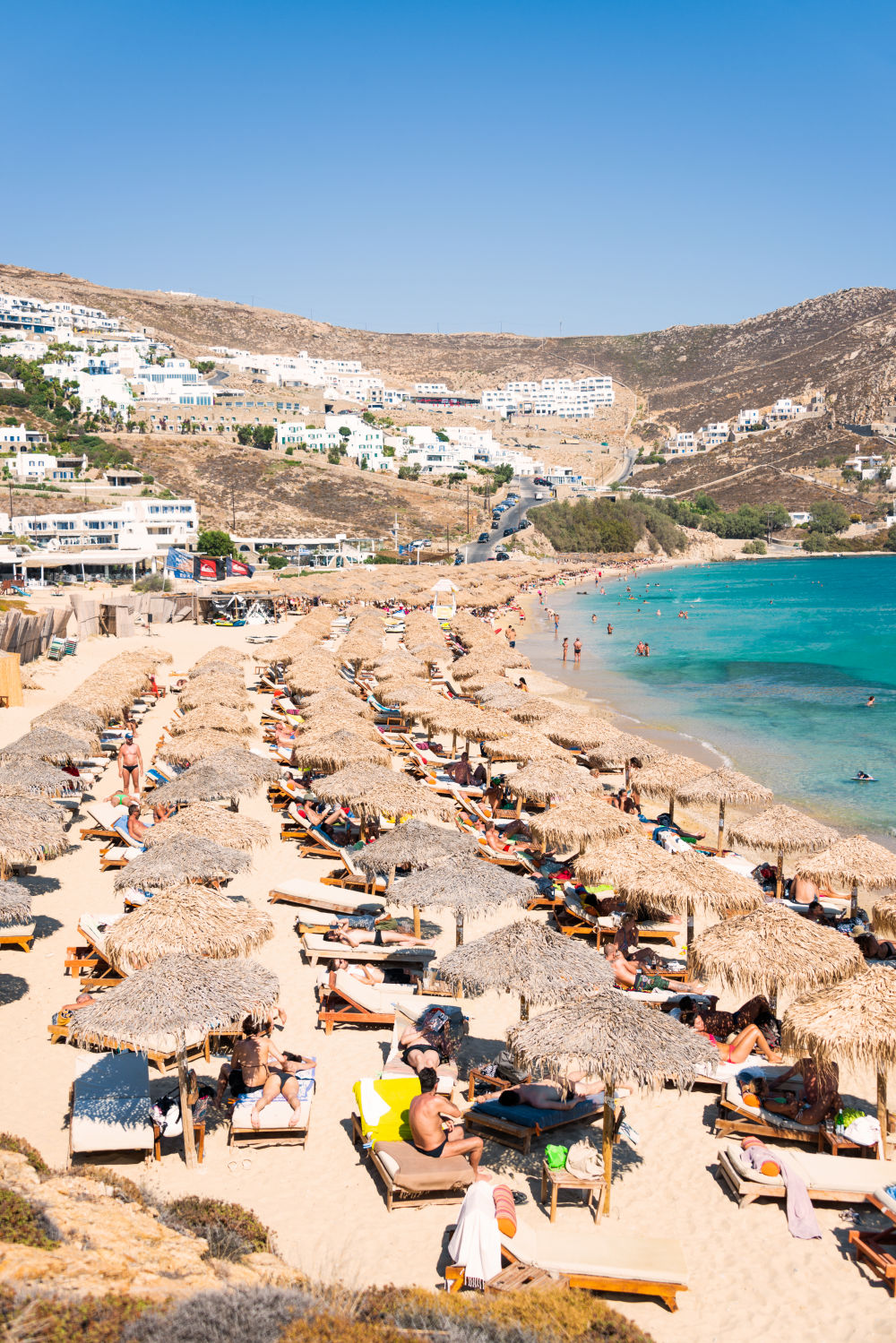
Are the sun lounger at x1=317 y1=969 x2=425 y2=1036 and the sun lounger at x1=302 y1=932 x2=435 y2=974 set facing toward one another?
no

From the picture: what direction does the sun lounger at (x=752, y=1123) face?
to the viewer's right

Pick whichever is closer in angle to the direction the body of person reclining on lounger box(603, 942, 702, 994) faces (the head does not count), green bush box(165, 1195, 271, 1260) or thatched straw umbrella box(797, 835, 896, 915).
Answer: the thatched straw umbrella

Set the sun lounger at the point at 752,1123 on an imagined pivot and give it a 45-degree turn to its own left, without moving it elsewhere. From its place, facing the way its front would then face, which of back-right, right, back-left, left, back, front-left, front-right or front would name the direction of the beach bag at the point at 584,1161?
back

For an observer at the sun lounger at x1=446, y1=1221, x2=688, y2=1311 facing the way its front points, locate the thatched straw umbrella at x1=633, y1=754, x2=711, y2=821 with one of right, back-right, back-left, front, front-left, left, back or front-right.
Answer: left

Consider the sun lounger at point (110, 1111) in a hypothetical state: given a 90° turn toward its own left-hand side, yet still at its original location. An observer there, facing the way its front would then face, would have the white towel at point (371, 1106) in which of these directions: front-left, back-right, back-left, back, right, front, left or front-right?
front

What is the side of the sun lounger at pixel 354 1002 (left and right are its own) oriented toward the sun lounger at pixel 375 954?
left

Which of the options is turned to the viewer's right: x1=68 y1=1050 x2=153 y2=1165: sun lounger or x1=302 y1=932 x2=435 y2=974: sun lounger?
x1=302 y1=932 x2=435 y2=974: sun lounger

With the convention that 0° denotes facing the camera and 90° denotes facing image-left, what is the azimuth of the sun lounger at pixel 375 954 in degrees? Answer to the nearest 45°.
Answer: approximately 270°

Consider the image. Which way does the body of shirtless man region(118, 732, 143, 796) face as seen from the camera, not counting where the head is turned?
toward the camera

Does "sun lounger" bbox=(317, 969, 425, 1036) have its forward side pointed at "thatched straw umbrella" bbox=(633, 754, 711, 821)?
no

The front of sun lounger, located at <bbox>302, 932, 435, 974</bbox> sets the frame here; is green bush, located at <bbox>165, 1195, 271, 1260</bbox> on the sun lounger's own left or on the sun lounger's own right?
on the sun lounger's own right

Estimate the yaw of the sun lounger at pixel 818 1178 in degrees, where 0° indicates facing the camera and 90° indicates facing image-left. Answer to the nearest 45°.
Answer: approximately 270°

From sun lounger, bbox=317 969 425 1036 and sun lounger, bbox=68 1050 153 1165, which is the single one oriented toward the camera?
sun lounger, bbox=68 1050 153 1165

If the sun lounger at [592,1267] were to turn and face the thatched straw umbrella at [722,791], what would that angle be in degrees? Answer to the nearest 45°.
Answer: approximately 90° to its left
